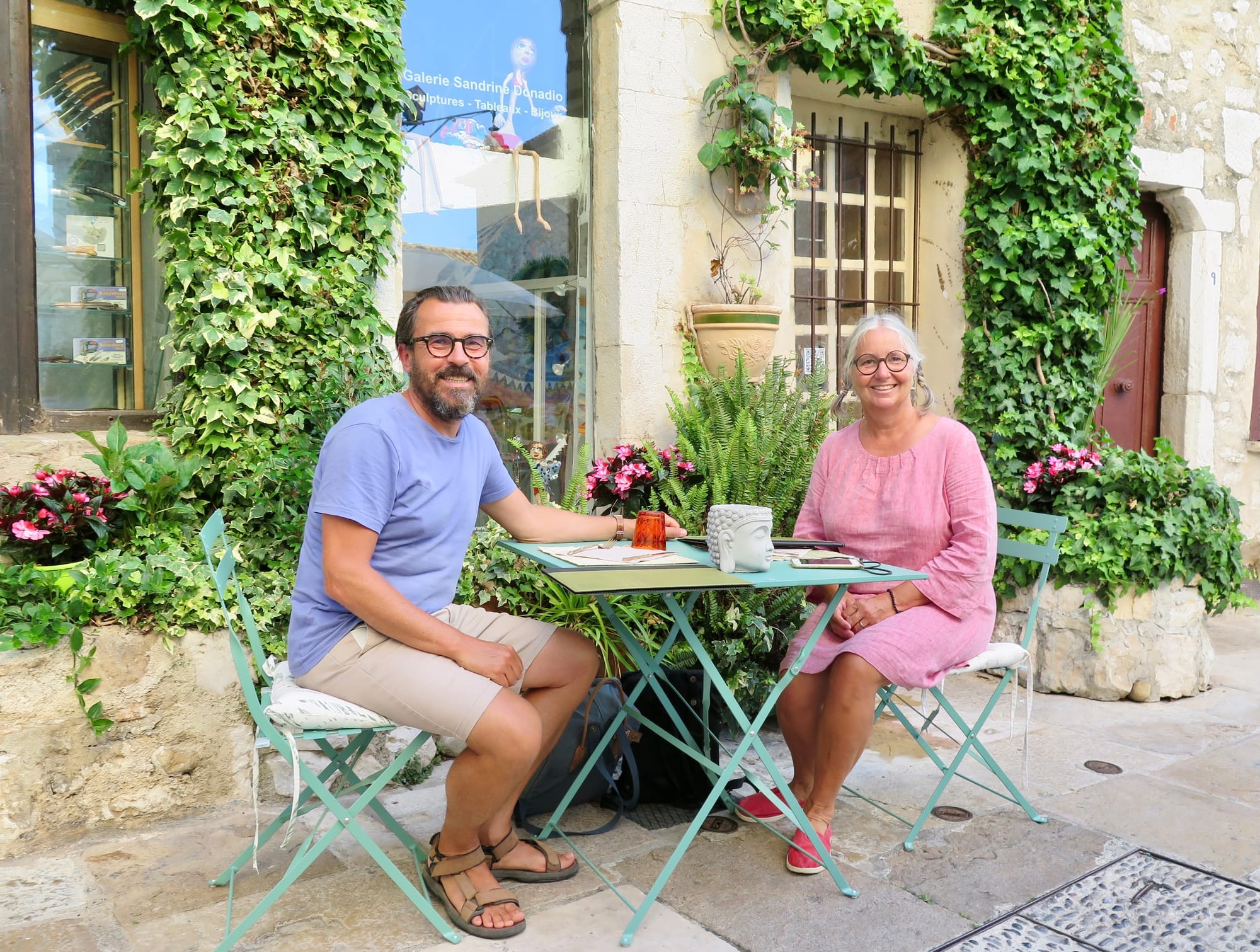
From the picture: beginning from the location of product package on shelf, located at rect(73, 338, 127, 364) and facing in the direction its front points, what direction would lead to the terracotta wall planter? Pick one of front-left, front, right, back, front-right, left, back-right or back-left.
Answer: left

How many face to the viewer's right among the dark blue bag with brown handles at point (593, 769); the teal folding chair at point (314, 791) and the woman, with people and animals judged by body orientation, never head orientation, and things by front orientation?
1

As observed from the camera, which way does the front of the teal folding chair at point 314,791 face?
facing to the right of the viewer

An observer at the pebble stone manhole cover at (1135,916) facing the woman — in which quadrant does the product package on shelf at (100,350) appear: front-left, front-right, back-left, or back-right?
front-left

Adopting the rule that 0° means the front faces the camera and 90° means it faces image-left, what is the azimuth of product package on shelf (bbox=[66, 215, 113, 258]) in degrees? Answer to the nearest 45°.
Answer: approximately 0°

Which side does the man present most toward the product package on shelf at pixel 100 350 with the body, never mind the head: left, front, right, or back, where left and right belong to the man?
back

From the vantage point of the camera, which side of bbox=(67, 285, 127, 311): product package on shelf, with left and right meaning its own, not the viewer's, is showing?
front

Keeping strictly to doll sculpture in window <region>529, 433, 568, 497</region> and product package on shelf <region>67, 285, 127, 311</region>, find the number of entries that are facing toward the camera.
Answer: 2

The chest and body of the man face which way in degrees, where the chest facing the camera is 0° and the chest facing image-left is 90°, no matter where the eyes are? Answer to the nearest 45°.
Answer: approximately 315°

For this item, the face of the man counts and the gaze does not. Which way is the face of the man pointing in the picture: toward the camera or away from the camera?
toward the camera

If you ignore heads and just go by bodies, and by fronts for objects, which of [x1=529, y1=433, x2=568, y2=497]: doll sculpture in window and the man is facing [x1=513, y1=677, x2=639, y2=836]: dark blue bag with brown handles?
the doll sculpture in window

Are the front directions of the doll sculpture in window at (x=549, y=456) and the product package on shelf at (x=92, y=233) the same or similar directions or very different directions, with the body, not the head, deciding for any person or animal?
same or similar directions

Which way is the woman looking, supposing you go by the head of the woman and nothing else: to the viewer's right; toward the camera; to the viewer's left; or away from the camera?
toward the camera

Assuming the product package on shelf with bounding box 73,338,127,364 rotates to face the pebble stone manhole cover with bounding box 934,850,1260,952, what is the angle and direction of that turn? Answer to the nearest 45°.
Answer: approximately 45° to its left

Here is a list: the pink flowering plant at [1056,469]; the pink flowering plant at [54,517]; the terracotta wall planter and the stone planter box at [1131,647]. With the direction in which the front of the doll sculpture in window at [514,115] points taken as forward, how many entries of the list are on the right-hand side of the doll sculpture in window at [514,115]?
1

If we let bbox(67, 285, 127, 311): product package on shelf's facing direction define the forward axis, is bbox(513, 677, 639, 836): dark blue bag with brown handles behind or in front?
in front

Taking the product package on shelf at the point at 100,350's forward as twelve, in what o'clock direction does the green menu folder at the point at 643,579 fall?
The green menu folder is roughly at 11 o'clock from the product package on shelf.

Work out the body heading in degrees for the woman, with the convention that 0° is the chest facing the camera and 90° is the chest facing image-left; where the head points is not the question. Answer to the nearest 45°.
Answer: approximately 45°
